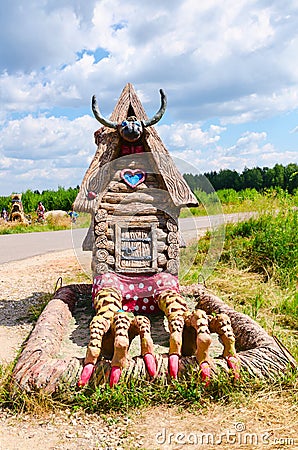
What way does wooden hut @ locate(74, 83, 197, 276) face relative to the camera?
toward the camera
